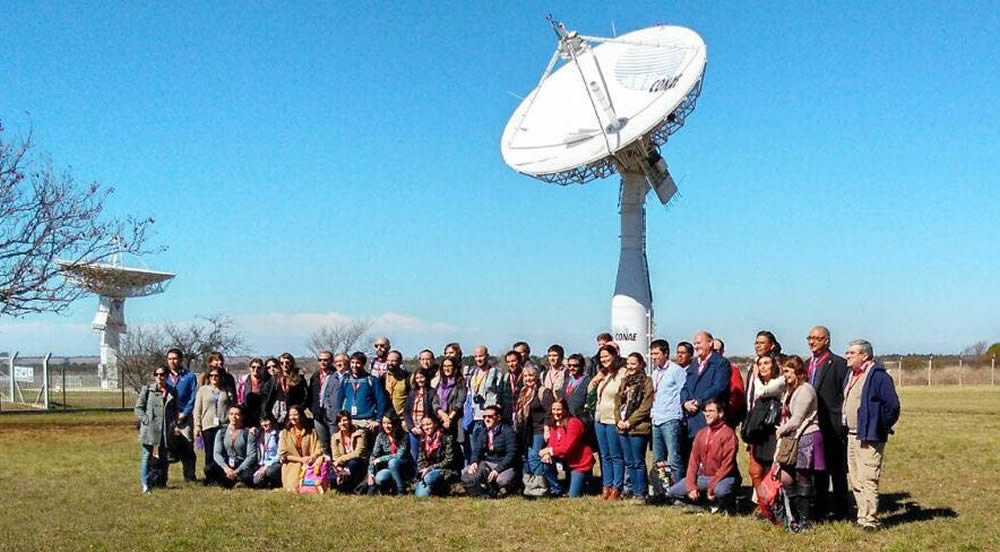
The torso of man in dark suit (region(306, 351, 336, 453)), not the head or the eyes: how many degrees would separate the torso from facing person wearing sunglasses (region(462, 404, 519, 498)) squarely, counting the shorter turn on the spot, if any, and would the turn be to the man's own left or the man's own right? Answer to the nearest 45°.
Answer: approximately 45° to the man's own left

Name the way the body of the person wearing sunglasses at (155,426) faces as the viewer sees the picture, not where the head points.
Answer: toward the camera

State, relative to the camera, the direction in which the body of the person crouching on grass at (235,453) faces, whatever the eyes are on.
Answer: toward the camera

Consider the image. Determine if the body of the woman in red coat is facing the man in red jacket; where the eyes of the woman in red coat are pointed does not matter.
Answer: no

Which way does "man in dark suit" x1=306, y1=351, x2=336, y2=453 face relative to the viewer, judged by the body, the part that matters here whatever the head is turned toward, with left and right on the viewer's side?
facing the viewer

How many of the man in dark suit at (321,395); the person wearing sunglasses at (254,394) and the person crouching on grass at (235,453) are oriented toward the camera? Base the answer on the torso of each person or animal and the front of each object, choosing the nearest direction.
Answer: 3

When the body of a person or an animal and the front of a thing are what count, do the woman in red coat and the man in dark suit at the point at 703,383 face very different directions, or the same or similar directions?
same or similar directions

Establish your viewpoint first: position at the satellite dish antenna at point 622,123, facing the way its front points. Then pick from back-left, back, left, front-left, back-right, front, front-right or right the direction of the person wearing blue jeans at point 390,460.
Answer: front-left

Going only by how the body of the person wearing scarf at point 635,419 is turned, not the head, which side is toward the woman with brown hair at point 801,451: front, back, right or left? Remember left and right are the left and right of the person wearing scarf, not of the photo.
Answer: left

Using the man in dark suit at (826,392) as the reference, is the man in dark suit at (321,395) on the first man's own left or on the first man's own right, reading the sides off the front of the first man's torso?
on the first man's own right

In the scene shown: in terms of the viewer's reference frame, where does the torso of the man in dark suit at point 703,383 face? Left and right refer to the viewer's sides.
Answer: facing the viewer and to the left of the viewer

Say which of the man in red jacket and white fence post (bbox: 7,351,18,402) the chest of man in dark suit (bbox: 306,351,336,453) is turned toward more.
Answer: the man in red jacket

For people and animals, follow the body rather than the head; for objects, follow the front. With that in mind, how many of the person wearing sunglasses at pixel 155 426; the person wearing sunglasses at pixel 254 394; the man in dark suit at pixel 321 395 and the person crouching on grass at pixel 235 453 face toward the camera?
4

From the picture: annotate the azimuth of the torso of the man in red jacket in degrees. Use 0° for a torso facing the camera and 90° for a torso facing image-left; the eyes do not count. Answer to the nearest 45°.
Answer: approximately 45°

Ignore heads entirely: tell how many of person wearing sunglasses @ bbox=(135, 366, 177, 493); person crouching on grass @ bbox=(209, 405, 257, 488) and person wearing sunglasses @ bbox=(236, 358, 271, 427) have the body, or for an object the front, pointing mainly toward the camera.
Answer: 3

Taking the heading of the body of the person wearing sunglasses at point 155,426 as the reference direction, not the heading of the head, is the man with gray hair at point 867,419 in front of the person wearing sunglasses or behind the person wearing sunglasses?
in front
